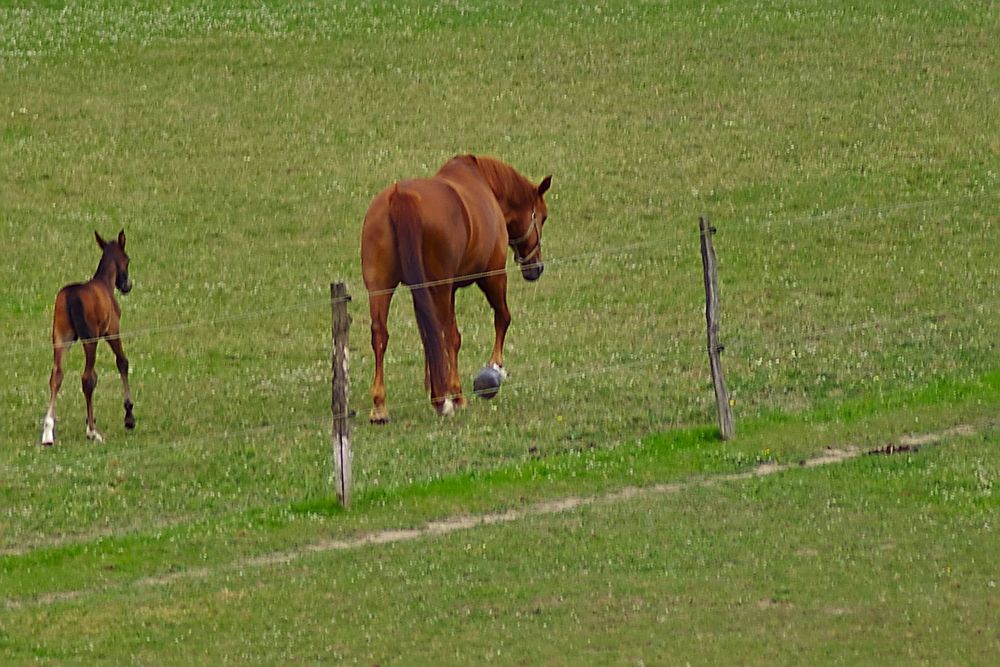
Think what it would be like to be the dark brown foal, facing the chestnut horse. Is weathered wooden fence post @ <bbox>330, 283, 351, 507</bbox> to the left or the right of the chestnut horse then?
right

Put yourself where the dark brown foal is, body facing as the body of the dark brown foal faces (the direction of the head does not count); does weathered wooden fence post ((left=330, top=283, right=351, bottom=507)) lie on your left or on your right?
on your right

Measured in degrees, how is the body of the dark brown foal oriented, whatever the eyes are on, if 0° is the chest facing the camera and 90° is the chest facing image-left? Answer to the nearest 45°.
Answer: approximately 225°

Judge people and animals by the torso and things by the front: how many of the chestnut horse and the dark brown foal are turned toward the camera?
0

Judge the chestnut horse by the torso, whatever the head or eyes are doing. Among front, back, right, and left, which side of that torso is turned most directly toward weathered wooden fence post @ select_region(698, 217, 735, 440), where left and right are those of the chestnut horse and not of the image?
right

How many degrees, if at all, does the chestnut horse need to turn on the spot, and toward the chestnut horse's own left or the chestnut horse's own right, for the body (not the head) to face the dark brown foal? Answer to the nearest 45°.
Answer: approximately 135° to the chestnut horse's own left

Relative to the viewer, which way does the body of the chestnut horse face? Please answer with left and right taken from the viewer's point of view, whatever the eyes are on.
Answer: facing away from the viewer and to the right of the viewer
